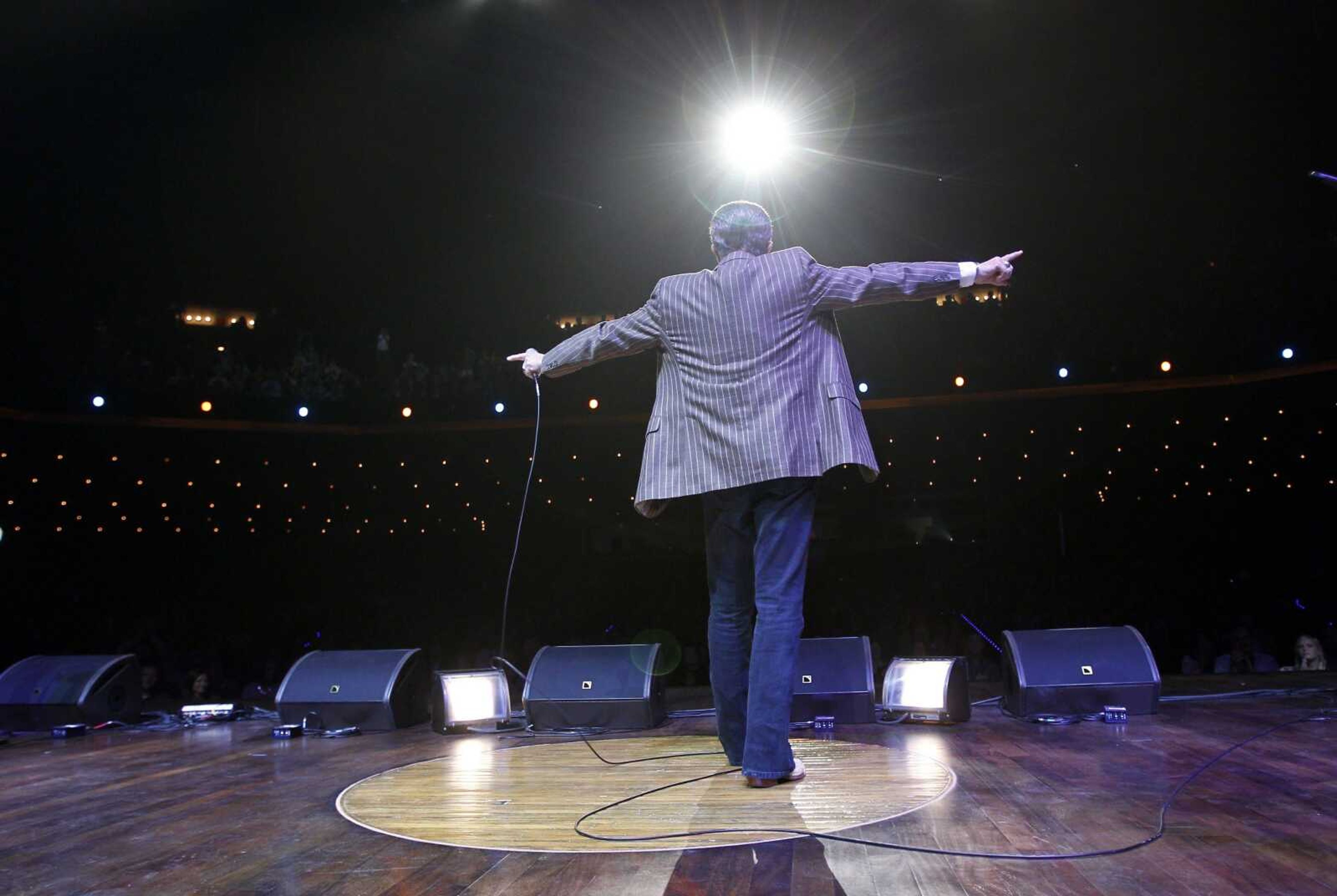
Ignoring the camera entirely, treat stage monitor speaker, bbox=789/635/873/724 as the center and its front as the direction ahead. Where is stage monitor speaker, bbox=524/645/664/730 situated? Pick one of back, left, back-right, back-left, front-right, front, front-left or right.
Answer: right

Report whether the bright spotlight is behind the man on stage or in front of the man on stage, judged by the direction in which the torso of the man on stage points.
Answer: in front

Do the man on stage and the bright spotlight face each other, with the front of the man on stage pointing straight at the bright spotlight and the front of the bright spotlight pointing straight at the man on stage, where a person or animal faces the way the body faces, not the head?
yes

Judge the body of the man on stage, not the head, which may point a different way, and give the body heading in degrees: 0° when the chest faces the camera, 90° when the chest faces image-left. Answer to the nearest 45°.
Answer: approximately 180°

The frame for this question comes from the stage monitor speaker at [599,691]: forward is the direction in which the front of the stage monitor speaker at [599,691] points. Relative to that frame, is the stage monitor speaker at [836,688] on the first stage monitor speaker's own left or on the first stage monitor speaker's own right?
on the first stage monitor speaker's own left

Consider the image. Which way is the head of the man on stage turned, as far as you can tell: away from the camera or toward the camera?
away from the camera

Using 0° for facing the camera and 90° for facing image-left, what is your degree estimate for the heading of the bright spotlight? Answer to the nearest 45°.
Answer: approximately 0°

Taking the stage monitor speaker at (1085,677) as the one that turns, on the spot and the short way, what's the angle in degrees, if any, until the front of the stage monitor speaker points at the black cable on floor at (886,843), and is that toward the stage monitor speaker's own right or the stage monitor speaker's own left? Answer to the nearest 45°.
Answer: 0° — it already faces it

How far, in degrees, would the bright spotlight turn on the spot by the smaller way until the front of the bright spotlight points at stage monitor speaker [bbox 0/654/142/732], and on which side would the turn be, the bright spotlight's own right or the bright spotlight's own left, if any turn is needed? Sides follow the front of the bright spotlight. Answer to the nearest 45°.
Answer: approximately 45° to the bright spotlight's own right

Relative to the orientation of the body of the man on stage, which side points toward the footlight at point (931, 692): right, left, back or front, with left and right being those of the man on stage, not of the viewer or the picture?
front

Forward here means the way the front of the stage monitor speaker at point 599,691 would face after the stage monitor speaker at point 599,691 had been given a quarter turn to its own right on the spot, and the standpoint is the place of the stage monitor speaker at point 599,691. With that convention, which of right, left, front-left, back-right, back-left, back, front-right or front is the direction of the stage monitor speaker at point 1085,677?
back
